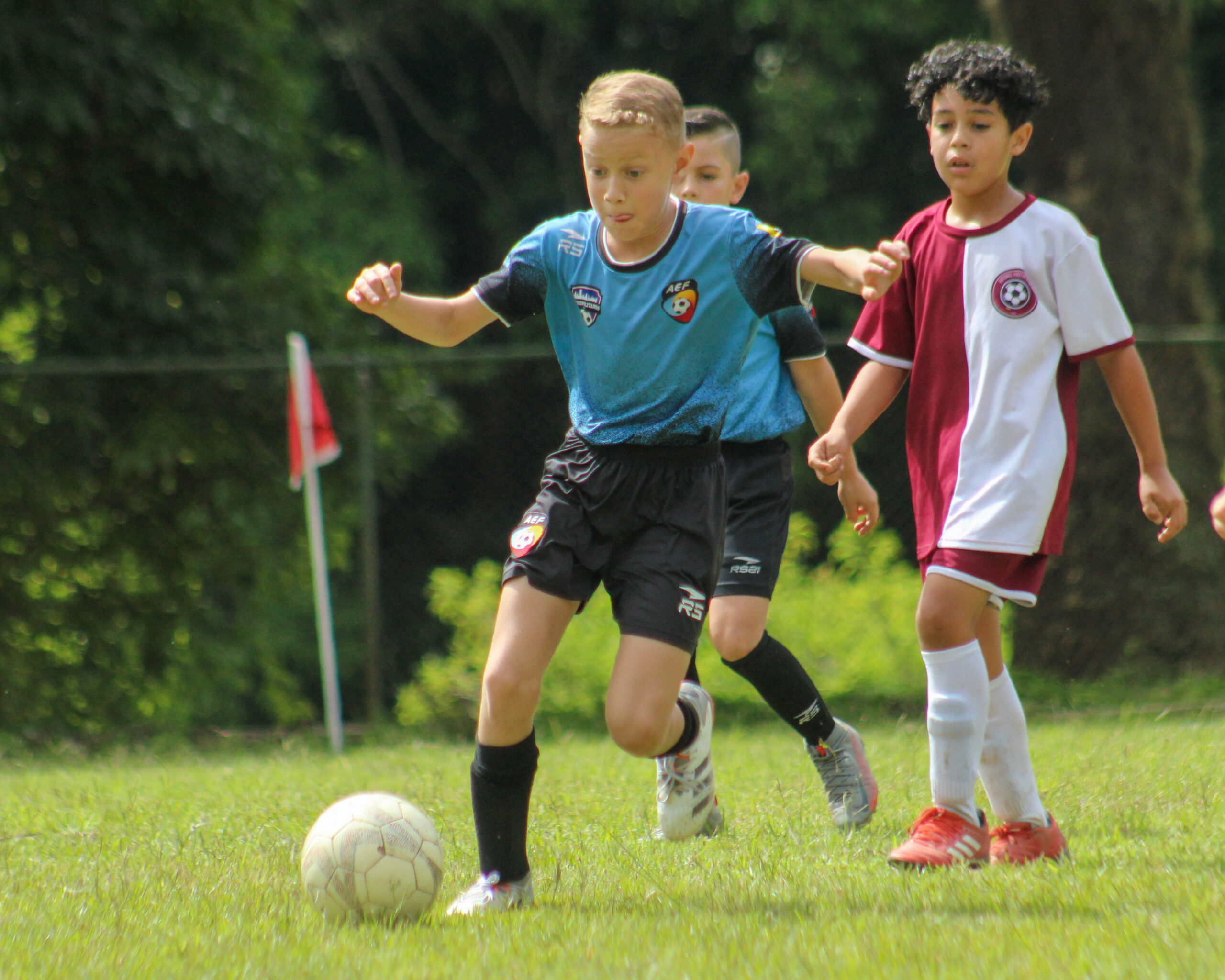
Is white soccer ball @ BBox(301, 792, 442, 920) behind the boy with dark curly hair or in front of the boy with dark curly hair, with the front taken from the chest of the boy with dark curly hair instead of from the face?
in front

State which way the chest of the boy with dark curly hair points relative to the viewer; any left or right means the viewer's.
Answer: facing the viewer and to the left of the viewer

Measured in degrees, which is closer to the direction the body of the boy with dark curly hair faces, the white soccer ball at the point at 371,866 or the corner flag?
the white soccer ball

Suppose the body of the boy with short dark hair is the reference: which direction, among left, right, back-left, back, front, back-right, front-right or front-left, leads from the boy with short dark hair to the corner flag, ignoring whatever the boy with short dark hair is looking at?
right

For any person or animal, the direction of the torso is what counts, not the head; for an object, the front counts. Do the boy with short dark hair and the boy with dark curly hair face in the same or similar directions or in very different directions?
same or similar directions

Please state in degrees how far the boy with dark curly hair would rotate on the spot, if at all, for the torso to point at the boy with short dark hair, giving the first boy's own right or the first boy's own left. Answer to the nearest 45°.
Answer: approximately 90° to the first boy's own right

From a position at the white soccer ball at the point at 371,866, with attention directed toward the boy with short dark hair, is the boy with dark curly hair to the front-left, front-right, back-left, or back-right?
front-right

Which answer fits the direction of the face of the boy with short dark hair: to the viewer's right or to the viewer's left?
to the viewer's left

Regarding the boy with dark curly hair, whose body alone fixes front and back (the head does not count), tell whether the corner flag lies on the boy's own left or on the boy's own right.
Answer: on the boy's own right

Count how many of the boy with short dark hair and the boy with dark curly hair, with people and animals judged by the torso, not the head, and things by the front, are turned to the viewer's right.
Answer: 0
